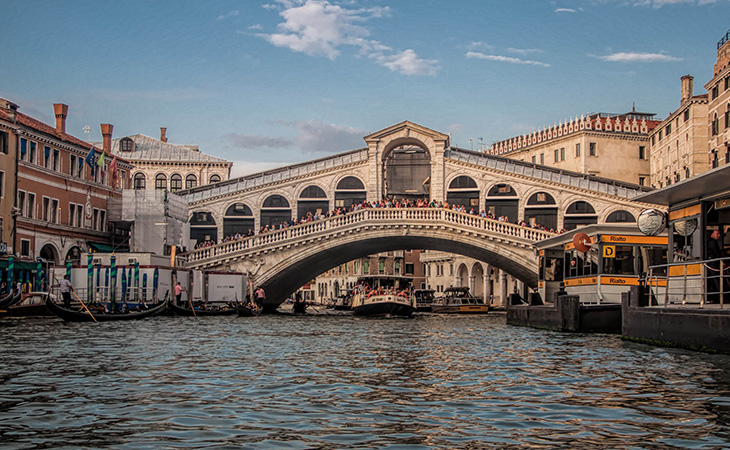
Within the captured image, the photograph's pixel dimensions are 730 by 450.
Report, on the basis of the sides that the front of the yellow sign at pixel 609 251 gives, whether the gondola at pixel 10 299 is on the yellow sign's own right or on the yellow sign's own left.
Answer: on the yellow sign's own right

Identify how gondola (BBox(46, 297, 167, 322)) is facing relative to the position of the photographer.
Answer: facing to the right of the viewer

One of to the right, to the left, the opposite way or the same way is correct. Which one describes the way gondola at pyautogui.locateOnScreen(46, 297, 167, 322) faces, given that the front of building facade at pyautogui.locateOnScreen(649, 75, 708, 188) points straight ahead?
the opposite way

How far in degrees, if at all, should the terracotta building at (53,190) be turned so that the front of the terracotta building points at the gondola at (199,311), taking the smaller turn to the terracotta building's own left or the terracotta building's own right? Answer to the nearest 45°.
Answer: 0° — it already faces it

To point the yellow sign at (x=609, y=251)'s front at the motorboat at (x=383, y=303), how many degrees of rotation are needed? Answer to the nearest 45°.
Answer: approximately 135° to its right

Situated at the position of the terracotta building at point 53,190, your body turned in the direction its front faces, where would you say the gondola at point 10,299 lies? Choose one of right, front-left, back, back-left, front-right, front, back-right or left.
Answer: front-right

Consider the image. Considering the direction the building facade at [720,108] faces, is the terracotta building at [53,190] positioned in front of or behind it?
in front

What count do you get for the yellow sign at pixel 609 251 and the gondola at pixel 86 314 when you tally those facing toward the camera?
1

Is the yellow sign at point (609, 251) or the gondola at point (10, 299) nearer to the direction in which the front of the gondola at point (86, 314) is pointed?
the yellow sign

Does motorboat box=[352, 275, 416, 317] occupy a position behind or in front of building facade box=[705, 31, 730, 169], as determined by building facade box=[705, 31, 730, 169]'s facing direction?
in front

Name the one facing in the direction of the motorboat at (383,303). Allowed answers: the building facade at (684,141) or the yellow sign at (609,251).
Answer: the building facade

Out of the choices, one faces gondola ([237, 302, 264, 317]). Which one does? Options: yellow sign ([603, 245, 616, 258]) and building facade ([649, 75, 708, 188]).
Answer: the building facade

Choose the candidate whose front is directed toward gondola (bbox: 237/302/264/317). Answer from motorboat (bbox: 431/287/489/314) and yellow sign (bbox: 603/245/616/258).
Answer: the motorboat
